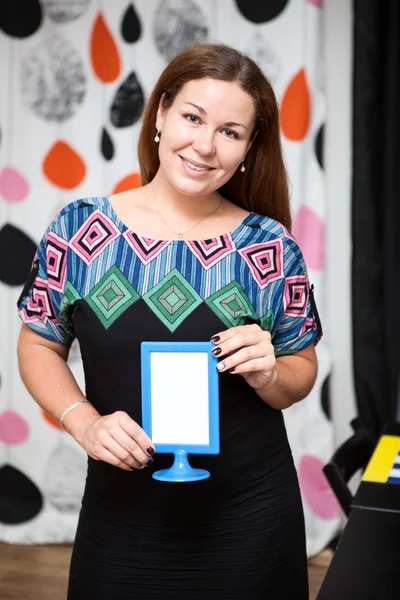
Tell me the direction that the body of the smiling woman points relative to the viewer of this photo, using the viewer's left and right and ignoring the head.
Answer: facing the viewer
